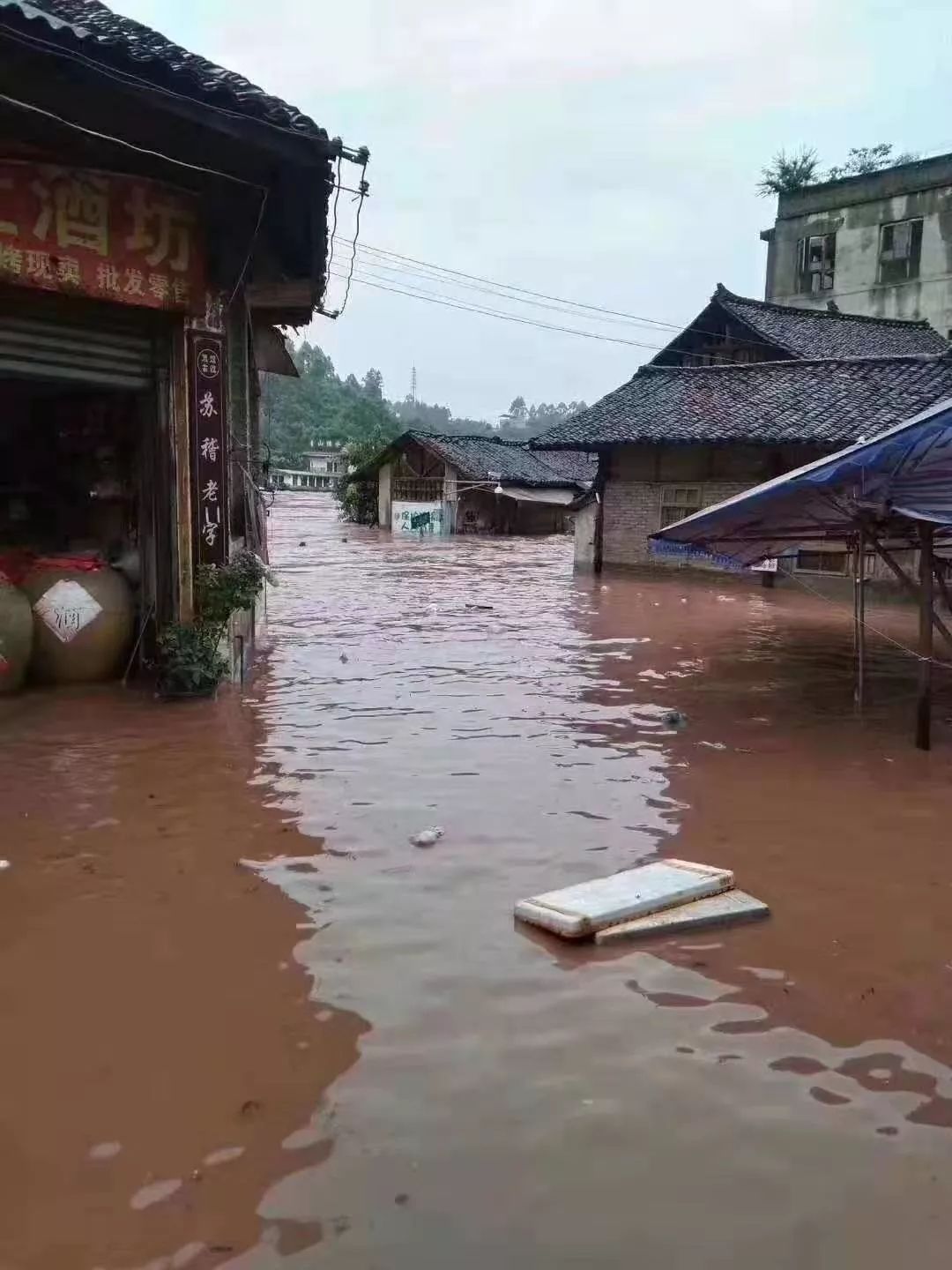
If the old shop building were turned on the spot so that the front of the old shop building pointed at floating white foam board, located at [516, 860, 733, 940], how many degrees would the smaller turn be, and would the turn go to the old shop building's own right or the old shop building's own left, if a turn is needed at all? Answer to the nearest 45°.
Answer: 0° — it already faces it

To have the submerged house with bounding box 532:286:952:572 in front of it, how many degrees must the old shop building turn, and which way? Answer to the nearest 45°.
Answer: approximately 90° to its left

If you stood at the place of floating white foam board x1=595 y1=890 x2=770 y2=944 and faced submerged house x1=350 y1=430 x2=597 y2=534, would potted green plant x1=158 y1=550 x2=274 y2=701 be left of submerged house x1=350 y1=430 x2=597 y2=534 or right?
left

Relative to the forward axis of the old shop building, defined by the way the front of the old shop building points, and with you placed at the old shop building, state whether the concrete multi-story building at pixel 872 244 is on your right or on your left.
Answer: on your left

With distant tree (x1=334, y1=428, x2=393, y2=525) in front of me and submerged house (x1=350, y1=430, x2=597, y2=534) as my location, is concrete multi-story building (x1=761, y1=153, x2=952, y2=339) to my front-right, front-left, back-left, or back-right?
back-right

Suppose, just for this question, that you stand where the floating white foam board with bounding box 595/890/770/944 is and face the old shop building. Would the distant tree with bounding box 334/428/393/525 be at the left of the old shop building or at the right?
right

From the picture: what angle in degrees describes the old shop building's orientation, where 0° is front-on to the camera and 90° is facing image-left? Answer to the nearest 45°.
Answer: approximately 315°

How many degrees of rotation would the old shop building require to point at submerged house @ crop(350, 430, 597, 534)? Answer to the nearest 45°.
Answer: approximately 135° to its left

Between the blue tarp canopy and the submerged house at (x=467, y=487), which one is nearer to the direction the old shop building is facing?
the blue tarp canopy

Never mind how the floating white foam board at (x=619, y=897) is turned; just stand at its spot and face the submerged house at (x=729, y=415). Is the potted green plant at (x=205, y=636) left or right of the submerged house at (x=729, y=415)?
left
